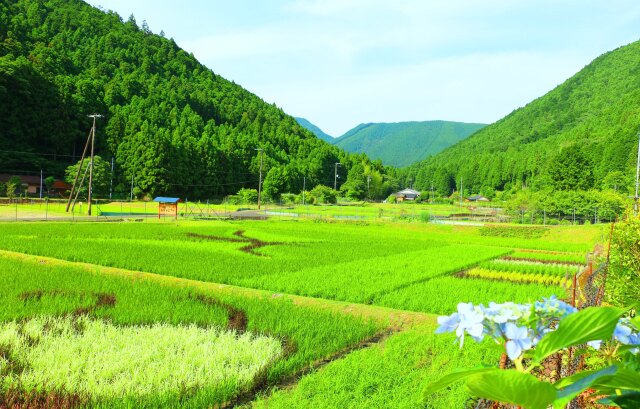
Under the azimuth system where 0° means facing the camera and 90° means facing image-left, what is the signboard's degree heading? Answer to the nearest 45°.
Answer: approximately 0°
